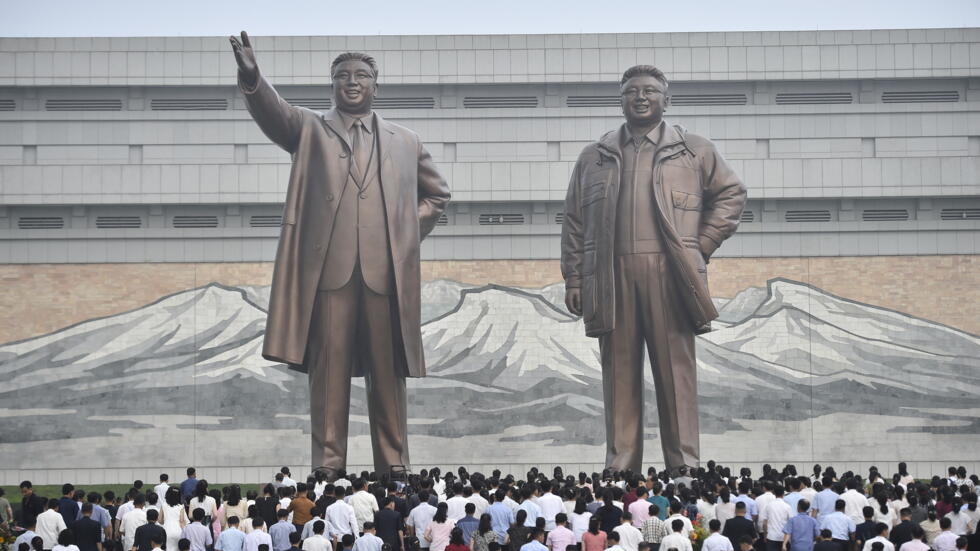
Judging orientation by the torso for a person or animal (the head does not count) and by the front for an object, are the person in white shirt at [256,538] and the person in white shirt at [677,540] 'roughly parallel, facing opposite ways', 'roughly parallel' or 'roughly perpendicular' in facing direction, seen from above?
roughly parallel

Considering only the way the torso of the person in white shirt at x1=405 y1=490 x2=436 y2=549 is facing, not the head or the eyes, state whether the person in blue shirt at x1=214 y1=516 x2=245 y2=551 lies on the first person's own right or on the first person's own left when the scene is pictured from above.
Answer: on the first person's own left

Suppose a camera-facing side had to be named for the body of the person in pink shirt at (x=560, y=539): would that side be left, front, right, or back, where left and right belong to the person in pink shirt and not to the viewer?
back

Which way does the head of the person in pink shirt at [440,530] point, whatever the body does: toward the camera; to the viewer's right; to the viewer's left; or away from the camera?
away from the camera

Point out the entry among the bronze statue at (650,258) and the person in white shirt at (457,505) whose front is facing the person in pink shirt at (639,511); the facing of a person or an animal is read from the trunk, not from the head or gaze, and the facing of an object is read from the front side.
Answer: the bronze statue

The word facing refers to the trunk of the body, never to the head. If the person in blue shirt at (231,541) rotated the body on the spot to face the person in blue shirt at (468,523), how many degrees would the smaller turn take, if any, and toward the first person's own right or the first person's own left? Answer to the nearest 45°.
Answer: approximately 90° to the first person's own right

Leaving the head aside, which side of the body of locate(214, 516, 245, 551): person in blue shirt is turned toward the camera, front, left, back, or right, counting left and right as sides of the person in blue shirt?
back

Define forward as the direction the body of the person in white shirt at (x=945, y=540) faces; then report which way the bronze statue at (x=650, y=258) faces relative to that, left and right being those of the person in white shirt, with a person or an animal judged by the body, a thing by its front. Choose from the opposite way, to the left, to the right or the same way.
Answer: the opposite way

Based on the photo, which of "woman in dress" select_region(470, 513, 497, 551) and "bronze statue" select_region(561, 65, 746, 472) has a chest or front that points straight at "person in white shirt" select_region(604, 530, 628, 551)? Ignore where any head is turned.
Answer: the bronze statue

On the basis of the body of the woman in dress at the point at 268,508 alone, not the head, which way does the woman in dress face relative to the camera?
away from the camera

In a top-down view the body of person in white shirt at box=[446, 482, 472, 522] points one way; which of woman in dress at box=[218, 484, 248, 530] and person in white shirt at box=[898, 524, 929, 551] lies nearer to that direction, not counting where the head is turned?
the woman in dress

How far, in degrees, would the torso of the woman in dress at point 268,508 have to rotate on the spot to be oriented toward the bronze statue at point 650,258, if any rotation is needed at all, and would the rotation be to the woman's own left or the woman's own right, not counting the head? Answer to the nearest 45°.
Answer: approximately 45° to the woman's own right

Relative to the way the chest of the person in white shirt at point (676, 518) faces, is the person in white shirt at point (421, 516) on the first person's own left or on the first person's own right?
on the first person's own left

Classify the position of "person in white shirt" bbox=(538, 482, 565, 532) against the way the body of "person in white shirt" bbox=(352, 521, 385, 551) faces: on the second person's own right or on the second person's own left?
on the second person's own right

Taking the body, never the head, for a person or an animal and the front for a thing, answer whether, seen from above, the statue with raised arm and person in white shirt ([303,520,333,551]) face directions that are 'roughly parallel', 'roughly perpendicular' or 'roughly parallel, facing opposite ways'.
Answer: roughly parallel, facing opposite ways

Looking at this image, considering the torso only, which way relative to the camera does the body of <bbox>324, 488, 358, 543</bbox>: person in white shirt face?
away from the camera

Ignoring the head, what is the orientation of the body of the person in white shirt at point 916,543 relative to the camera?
away from the camera

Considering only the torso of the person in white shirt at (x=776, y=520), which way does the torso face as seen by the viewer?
away from the camera

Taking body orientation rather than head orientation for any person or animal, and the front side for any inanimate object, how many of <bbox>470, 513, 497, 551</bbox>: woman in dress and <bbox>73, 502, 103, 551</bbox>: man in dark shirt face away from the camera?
2

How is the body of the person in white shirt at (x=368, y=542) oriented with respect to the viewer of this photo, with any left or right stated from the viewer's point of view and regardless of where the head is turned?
facing away from the viewer

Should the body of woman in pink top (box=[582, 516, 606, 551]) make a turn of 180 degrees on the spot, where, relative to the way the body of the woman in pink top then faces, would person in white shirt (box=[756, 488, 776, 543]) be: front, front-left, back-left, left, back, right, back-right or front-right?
back-left

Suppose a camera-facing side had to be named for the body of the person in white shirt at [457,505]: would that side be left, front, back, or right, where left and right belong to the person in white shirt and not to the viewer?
back

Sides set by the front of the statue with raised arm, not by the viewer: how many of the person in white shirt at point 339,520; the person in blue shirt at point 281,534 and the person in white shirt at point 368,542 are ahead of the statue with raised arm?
3

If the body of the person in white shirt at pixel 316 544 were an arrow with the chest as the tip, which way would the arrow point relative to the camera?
away from the camera

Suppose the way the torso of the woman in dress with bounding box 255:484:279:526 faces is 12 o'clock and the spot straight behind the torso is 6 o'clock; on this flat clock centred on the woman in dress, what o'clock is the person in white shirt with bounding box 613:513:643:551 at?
The person in white shirt is roughly at 4 o'clock from the woman in dress.
